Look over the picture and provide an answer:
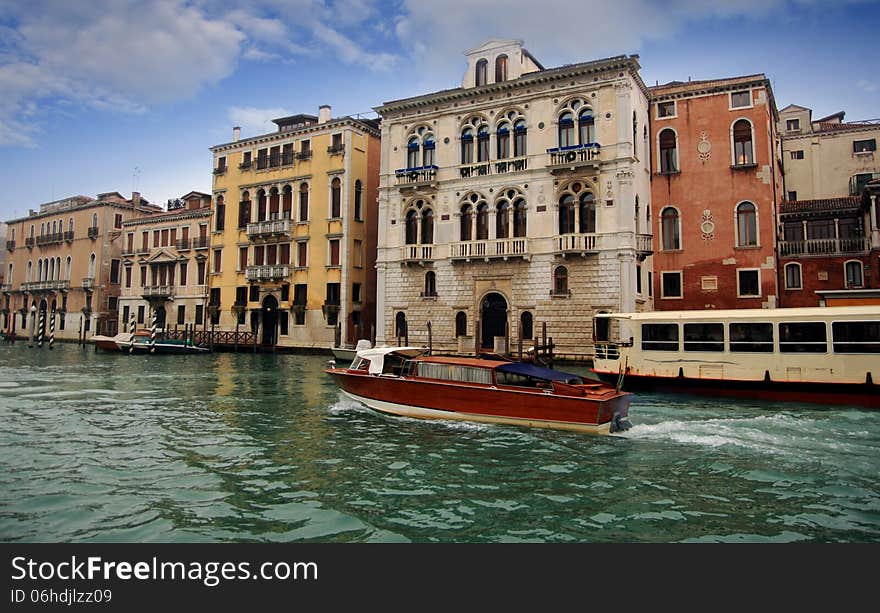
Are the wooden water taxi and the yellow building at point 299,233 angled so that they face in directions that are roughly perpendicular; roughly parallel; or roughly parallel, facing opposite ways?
roughly perpendicular

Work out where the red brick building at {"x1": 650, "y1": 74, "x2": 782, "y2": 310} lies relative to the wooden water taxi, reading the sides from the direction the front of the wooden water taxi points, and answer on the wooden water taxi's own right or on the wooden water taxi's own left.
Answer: on the wooden water taxi's own right

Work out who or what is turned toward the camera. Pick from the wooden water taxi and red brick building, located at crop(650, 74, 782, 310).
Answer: the red brick building

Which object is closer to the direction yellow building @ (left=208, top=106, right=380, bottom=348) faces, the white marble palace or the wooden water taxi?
the wooden water taxi

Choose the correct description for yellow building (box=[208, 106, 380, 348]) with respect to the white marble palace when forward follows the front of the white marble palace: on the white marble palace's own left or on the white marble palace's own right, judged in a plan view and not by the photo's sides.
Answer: on the white marble palace's own right

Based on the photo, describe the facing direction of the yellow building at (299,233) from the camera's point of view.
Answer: facing the viewer and to the left of the viewer

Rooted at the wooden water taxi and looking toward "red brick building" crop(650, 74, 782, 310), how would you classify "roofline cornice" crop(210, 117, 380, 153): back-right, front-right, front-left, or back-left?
front-left

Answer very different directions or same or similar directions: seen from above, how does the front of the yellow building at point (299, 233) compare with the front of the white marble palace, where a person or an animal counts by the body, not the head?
same or similar directions

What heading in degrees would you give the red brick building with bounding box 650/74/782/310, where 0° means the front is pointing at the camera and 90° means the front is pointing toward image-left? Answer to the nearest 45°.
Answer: approximately 0°

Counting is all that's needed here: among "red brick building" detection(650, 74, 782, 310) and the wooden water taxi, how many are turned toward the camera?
1

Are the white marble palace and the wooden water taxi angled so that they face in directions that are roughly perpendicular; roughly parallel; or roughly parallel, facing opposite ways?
roughly perpendicular

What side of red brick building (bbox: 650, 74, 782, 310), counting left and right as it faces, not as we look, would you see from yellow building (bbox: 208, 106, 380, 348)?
right

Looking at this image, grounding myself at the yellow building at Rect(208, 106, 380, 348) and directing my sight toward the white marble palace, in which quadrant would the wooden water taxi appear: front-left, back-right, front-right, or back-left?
front-right

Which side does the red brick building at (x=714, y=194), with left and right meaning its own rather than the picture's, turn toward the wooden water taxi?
front

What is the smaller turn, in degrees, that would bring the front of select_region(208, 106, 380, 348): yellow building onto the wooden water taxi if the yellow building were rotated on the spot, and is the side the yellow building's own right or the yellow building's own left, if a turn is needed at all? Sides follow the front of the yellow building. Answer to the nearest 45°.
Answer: approximately 45° to the yellow building's own left

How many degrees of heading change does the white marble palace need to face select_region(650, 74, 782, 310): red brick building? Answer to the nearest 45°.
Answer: approximately 135° to its left
